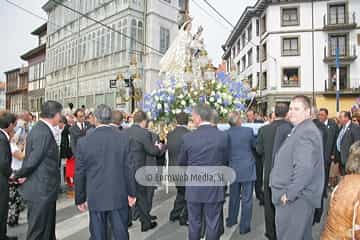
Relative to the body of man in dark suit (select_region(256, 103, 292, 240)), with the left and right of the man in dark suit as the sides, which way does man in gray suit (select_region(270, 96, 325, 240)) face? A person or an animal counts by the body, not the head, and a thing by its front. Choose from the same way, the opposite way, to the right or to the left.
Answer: to the left

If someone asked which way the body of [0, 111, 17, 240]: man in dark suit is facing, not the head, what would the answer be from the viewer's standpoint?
to the viewer's right

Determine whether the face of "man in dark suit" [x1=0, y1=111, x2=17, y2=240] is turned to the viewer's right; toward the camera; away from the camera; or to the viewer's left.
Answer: to the viewer's right

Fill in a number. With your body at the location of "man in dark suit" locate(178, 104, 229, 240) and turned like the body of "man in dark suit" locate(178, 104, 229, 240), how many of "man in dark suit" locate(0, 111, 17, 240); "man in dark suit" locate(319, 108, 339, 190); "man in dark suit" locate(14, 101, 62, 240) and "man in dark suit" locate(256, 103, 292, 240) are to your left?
2

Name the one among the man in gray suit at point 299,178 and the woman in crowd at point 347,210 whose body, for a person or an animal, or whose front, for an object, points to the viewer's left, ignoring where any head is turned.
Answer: the man in gray suit

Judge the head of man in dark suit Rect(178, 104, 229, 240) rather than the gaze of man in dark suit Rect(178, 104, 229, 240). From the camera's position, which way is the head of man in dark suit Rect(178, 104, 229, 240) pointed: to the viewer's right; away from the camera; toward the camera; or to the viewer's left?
away from the camera

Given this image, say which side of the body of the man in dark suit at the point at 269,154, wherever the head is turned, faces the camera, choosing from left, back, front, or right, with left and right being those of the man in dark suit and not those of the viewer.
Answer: back

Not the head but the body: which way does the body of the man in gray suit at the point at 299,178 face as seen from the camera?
to the viewer's left

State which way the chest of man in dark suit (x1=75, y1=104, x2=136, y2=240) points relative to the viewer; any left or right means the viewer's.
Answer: facing away from the viewer

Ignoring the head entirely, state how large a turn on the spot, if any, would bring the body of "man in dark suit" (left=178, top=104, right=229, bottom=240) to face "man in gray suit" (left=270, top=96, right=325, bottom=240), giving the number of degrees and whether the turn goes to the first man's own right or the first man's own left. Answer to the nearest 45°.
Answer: approximately 135° to the first man's own right
